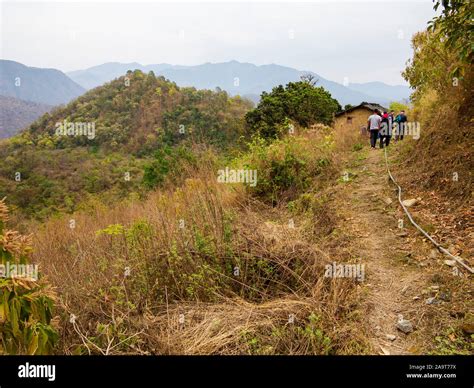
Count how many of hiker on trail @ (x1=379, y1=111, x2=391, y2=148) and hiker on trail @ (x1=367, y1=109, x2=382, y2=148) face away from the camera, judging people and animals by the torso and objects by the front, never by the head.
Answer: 2

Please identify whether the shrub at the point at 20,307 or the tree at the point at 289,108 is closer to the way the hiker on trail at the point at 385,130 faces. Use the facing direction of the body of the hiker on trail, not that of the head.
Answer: the tree

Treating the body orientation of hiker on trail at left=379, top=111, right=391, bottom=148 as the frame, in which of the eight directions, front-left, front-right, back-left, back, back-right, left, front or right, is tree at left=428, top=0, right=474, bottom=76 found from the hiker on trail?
back

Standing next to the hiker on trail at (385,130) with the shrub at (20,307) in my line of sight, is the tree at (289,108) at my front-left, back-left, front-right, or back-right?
back-right

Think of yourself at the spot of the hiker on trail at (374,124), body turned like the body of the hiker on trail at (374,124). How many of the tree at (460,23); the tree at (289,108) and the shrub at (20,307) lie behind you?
2

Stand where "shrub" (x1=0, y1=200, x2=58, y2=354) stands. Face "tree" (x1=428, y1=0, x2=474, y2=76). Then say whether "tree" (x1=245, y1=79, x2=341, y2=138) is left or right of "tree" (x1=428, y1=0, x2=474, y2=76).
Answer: left

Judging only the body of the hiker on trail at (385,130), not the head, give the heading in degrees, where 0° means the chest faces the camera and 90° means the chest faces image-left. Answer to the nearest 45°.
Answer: approximately 180°

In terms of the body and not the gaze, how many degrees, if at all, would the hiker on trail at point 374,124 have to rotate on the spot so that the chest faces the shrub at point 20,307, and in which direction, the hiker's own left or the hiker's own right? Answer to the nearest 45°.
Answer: approximately 180°

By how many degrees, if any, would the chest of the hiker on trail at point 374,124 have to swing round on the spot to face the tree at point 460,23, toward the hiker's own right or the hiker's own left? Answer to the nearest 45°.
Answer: approximately 180°

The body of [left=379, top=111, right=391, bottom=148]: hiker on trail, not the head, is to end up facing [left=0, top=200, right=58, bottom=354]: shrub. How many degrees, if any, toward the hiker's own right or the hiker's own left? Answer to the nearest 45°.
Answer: approximately 180°

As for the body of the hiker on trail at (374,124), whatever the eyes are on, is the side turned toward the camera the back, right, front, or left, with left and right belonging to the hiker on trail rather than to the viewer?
back
